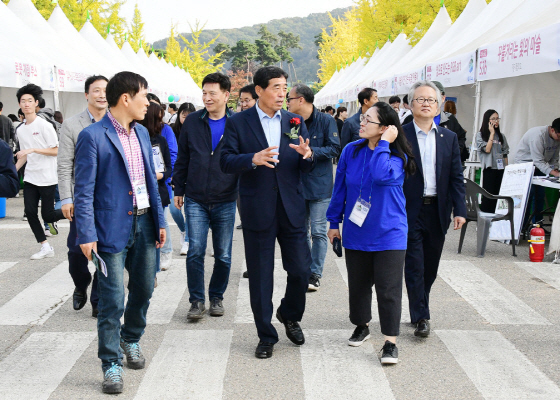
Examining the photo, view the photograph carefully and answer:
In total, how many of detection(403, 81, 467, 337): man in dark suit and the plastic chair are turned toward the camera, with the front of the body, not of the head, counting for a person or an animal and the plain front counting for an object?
1

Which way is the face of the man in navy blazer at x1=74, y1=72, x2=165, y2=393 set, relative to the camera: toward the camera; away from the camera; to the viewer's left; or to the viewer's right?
to the viewer's right

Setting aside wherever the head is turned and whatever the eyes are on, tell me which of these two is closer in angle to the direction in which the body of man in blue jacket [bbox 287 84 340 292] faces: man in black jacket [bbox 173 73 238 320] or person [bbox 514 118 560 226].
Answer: the man in black jacket

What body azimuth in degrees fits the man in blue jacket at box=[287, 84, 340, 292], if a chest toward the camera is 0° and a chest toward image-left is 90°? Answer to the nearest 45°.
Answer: approximately 45°

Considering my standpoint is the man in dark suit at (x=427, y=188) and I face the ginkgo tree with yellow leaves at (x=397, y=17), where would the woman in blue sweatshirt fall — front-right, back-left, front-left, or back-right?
back-left

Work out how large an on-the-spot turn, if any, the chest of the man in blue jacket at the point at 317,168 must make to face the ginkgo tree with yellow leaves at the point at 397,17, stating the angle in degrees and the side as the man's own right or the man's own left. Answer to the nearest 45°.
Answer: approximately 135° to the man's own right

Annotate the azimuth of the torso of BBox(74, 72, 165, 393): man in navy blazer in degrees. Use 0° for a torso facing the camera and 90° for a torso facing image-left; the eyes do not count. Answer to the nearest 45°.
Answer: approximately 315°

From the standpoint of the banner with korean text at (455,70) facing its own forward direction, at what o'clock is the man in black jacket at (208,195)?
The man in black jacket is roughly at 11 o'clock from the banner with korean text.

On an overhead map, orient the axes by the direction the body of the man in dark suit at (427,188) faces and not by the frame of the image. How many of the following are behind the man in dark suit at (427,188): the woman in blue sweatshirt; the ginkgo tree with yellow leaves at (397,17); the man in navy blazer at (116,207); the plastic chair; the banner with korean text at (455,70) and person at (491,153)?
4
